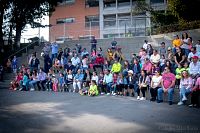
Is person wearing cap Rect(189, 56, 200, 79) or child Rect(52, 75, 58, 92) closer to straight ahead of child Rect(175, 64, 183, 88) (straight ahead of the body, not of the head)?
the child

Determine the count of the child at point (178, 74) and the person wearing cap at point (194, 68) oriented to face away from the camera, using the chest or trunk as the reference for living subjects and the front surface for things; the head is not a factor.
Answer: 0

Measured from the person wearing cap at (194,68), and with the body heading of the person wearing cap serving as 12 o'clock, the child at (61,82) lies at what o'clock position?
The child is roughly at 2 o'clock from the person wearing cap.

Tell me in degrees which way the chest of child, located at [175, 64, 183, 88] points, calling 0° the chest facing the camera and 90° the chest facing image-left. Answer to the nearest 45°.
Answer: approximately 45°

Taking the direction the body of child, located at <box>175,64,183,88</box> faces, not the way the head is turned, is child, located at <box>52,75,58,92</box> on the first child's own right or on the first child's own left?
on the first child's own right

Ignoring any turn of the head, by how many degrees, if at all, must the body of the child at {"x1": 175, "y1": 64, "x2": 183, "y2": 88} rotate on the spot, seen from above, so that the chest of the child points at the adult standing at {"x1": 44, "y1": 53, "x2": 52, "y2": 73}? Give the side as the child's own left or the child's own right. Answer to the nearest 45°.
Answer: approximately 90° to the child's own right

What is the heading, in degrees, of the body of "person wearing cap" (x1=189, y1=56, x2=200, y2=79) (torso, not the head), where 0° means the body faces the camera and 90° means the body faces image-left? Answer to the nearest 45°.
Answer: approximately 45°

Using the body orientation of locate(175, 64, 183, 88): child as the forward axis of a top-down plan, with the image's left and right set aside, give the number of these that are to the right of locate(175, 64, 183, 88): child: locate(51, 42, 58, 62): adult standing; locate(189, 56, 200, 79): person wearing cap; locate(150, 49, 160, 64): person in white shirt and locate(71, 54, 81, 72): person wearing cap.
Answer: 3

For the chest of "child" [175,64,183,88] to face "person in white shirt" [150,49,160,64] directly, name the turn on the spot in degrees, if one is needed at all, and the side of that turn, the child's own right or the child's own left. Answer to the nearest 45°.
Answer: approximately 90° to the child's own right

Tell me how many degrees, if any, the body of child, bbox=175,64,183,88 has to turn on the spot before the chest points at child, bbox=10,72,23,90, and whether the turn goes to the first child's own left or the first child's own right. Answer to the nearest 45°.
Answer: approximately 45° to the first child's own right

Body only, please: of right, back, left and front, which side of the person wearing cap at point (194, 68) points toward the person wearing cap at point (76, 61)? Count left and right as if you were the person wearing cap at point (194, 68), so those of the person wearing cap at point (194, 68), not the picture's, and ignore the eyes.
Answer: right

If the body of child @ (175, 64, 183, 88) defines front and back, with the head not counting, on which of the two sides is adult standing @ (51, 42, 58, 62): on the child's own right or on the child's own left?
on the child's own right

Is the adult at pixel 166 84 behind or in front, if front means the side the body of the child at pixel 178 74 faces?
in front

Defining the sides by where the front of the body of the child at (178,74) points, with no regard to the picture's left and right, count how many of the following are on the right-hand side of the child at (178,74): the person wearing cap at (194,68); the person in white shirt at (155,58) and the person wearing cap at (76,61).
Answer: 2

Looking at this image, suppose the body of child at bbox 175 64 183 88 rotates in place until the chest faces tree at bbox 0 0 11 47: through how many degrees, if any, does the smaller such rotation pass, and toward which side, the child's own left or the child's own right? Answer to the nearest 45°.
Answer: approximately 90° to the child's own right

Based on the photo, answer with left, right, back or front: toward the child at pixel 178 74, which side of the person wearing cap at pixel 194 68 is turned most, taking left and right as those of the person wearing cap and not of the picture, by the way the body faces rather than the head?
right
